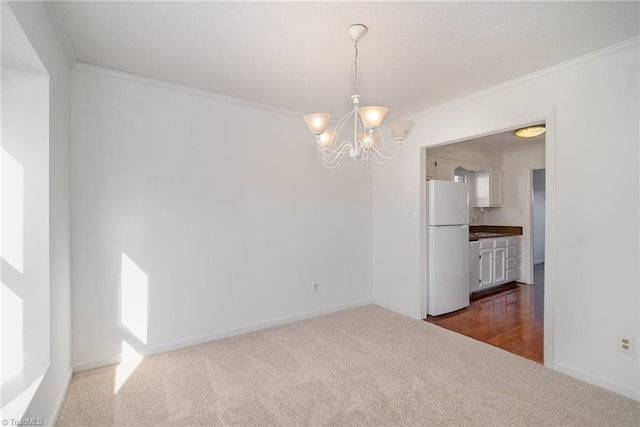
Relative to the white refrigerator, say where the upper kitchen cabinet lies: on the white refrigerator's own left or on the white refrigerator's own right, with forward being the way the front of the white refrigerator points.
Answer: on the white refrigerator's own left

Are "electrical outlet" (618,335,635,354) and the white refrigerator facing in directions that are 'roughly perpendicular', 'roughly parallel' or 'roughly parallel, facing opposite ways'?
roughly perpendicular

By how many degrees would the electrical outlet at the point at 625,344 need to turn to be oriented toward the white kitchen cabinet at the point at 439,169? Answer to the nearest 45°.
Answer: approximately 135° to its right

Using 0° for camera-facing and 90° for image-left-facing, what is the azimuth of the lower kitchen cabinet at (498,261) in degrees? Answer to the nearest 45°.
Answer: approximately 315°

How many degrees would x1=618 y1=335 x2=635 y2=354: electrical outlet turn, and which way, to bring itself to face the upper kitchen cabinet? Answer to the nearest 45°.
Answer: approximately 135° to its right

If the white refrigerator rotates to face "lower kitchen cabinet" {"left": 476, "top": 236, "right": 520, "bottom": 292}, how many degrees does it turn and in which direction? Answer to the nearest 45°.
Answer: approximately 90° to its left
